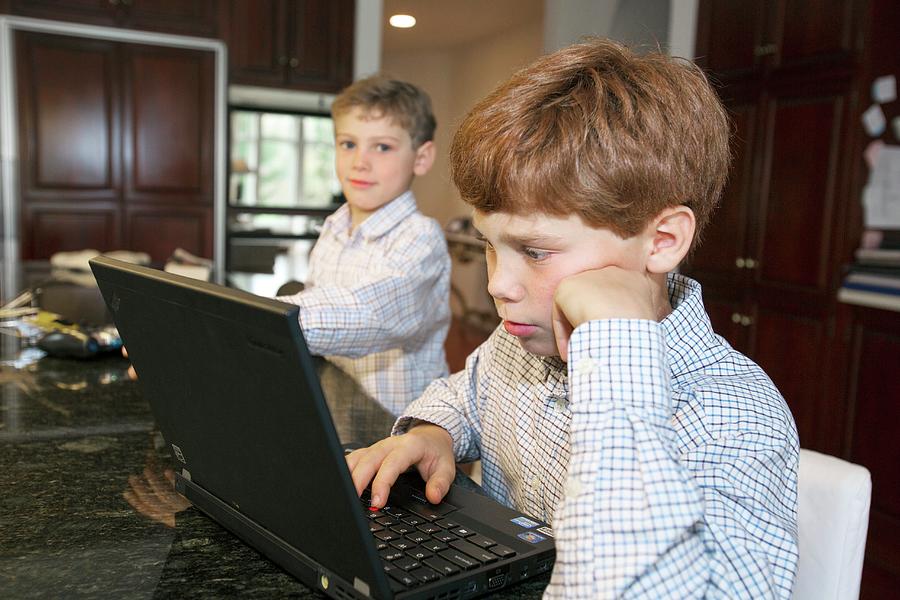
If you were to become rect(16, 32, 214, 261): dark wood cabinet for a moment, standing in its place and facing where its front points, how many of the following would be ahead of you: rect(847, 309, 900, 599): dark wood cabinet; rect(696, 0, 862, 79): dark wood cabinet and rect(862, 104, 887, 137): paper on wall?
3

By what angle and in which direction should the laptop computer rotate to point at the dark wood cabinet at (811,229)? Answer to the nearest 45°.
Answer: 0° — it already faces it

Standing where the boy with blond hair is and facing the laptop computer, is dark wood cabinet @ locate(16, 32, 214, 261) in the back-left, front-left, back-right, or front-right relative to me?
back-right

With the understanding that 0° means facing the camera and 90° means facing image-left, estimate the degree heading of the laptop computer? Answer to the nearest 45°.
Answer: approximately 225°

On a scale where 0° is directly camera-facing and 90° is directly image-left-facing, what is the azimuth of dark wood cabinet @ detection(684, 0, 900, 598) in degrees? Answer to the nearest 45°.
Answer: approximately 45°

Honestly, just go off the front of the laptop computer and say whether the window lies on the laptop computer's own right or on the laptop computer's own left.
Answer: on the laptop computer's own left
